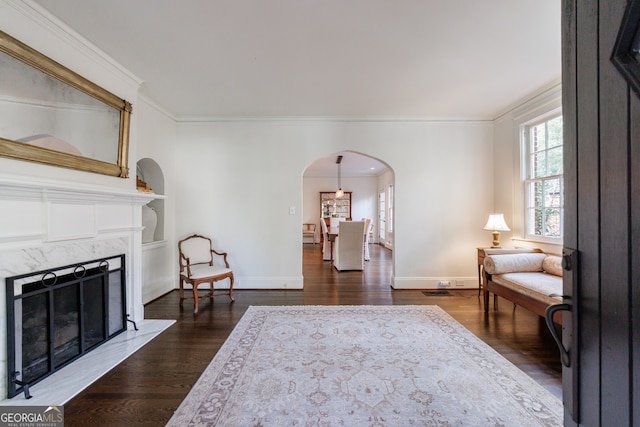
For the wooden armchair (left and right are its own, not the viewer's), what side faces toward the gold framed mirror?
right

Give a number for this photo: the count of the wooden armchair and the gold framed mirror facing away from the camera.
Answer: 0

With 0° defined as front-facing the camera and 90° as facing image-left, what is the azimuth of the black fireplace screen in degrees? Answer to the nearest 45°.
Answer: approximately 315°

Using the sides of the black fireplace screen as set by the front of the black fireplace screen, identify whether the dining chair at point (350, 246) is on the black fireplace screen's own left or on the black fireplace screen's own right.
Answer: on the black fireplace screen's own left

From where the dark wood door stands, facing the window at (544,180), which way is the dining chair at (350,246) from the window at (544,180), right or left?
left

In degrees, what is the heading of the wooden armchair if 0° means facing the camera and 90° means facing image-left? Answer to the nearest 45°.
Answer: approximately 315°

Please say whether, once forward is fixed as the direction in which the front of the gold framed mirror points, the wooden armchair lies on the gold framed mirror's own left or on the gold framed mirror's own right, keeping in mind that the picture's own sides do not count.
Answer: on the gold framed mirror's own left

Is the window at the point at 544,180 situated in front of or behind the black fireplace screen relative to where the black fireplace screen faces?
in front

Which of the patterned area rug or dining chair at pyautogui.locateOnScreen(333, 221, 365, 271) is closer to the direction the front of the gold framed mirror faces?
the patterned area rug

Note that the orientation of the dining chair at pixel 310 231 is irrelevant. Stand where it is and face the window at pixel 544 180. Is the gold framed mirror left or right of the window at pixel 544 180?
right

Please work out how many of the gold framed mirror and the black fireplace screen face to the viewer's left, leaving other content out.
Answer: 0

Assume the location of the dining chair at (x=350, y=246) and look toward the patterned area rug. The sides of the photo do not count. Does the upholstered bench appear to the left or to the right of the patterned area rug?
left
